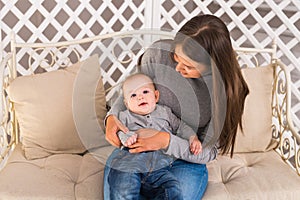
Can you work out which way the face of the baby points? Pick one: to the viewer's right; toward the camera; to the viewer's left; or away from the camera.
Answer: toward the camera

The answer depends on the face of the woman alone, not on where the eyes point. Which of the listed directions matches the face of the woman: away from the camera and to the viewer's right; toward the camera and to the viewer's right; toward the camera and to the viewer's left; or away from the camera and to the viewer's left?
toward the camera and to the viewer's left

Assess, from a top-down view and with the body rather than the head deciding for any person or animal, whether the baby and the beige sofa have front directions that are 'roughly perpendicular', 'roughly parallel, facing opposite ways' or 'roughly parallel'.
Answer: roughly parallel

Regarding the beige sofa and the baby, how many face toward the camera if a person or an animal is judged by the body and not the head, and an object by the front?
2

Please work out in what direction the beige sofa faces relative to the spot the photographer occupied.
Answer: facing the viewer
